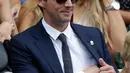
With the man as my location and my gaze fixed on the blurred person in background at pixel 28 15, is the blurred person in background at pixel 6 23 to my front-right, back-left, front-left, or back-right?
front-left

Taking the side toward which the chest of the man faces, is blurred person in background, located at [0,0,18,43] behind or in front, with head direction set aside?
behind

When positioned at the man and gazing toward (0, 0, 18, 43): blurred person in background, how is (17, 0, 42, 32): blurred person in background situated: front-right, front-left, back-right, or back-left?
front-right

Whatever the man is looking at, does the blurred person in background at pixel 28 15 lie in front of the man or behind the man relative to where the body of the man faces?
behind

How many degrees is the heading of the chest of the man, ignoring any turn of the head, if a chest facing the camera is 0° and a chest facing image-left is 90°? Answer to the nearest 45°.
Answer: approximately 315°
